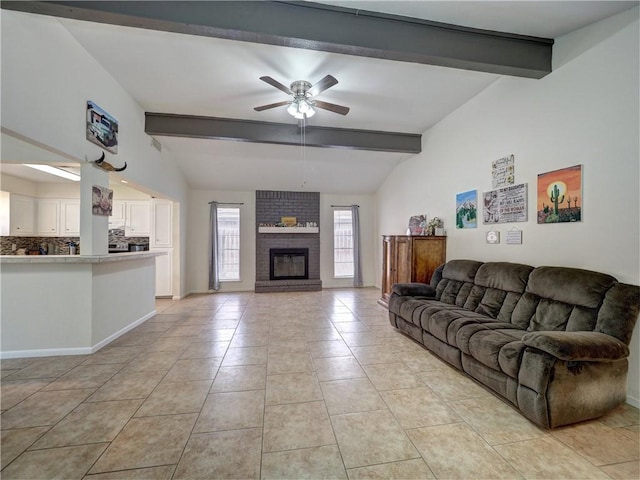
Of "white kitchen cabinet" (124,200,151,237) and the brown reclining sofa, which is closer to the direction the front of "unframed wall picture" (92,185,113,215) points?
the brown reclining sofa

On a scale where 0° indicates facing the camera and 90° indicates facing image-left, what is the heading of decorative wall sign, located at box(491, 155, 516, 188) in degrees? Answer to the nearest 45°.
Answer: approximately 45°

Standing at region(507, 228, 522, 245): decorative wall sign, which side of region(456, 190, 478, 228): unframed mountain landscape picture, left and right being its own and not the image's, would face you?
left

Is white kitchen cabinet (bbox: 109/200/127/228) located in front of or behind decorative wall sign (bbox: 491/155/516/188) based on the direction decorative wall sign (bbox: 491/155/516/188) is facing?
in front

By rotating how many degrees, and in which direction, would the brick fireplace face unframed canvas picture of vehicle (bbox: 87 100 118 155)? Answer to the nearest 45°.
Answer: approximately 45° to its right

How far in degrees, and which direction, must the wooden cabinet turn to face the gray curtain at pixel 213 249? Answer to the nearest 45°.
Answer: approximately 45° to its right

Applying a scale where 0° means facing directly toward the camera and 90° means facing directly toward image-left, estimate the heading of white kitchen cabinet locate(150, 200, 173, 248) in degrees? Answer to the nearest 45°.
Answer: approximately 0°

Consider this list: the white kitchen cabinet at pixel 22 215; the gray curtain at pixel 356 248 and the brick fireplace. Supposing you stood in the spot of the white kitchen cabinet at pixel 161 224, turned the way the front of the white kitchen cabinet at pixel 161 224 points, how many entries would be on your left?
2

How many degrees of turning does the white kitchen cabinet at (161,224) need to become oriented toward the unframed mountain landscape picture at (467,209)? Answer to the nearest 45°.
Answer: approximately 45° to its left

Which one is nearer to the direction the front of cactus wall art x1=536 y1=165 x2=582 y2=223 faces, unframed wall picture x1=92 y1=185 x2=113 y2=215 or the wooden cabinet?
the unframed wall picture

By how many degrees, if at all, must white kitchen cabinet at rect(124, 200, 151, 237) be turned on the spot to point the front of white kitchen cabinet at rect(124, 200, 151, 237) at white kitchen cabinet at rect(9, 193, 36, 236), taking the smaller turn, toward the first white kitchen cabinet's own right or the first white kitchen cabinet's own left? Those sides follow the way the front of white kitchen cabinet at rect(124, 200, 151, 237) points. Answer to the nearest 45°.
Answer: approximately 90° to the first white kitchen cabinet's own right

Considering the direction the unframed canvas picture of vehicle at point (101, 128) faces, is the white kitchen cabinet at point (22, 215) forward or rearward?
rearward

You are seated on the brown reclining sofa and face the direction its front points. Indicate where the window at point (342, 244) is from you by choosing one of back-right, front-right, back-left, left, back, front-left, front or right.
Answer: right
